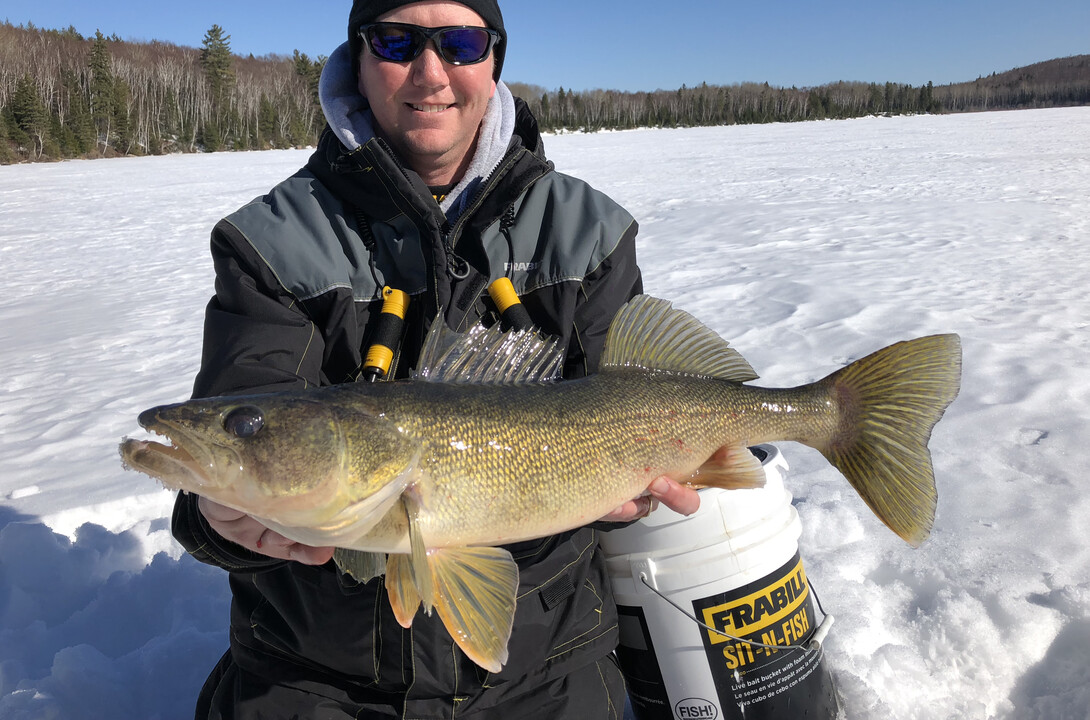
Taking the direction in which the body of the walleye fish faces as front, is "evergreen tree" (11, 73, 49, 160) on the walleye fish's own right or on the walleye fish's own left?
on the walleye fish's own right

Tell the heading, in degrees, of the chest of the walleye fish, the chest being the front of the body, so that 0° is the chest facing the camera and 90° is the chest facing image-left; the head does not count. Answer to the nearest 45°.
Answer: approximately 90°

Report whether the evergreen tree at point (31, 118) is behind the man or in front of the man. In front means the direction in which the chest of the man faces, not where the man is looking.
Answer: behind

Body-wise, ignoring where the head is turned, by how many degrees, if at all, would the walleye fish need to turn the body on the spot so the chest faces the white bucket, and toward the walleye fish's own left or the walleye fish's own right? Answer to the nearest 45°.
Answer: approximately 135° to the walleye fish's own right

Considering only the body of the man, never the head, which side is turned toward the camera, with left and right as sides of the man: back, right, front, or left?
front

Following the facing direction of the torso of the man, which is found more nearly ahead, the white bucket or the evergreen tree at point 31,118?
the white bucket
